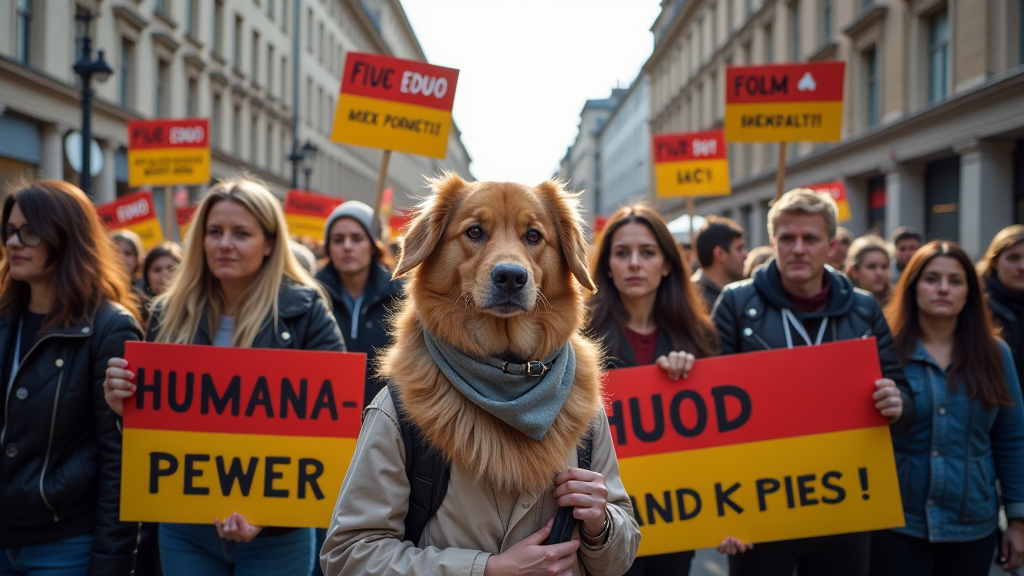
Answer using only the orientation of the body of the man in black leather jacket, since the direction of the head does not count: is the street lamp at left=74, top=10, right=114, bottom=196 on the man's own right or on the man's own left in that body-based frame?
on the man's own right

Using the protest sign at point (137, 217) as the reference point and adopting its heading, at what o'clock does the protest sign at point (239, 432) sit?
the protest sign at point (239, 432) is roughly at 12 o'clock from the protest sign at point (137, 217).

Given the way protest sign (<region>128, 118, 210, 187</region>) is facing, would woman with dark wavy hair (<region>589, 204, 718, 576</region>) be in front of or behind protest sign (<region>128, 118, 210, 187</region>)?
in front

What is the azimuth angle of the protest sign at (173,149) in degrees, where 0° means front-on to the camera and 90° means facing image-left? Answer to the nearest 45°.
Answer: approximately 0°

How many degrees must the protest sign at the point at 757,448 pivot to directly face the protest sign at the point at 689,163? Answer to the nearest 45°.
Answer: approximately 180°

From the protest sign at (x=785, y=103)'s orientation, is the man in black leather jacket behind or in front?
in front

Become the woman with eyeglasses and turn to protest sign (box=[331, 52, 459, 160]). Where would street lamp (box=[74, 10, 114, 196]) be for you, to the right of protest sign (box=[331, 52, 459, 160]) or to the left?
left

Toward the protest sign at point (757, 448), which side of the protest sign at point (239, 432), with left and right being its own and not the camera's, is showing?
left

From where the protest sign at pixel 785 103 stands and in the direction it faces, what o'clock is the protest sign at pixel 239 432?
the protest sign at pixel 239 432 is roughly at 1 o'clock from the protest sign at pixel 785 103.

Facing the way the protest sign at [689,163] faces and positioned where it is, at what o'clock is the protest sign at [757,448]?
the protest sign at [757,448] is roughly at 12 o'clock from the protest sign at [689,163].

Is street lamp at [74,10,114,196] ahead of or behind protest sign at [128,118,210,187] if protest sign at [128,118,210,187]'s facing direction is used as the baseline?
behind

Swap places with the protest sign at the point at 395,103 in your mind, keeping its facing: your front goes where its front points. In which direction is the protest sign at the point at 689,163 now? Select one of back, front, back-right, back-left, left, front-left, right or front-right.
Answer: back-left

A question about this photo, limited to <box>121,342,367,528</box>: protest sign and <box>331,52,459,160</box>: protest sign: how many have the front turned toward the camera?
2

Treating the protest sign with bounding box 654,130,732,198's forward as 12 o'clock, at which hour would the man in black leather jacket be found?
The man in black leather jacket is roughly at 12 o'clock from the protest sign.

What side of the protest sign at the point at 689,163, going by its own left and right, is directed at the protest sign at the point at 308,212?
right

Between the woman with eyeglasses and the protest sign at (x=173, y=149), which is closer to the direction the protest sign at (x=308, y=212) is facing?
the woman with eyeglasses

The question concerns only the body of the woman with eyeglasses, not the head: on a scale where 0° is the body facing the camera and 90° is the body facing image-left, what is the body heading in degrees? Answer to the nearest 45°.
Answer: approximately 45°
